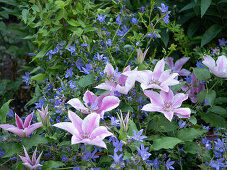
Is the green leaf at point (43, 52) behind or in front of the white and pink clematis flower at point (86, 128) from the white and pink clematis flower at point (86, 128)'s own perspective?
behind

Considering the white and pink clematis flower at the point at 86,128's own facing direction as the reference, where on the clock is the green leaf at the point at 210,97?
The green leaf is roughly at 8 o'clock from the white and pink clematis flower.

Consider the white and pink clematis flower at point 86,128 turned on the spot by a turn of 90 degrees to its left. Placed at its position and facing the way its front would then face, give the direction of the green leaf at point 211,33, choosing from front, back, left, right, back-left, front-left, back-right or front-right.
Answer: front-left
